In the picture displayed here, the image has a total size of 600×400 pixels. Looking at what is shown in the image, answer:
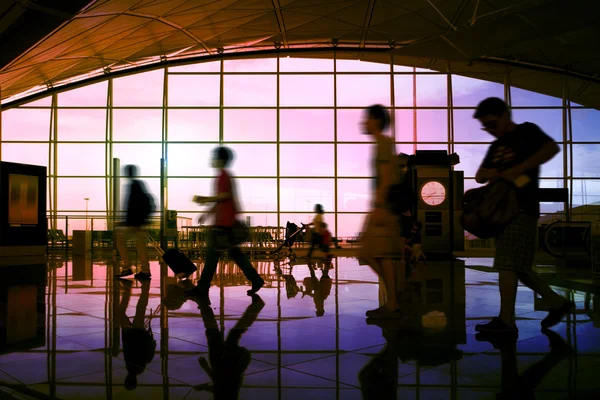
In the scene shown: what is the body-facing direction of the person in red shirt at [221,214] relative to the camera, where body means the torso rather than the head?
to the viewer's left

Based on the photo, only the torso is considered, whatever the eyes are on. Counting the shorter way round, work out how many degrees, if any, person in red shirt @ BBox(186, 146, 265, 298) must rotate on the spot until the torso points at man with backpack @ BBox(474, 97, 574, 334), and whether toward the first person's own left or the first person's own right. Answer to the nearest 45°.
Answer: approximately 135° to the first person's own left

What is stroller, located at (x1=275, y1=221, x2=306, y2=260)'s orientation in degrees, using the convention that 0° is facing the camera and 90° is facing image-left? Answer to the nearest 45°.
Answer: approximately 90°

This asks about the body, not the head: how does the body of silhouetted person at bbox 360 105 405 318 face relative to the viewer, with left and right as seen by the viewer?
facing to the left of the viewer

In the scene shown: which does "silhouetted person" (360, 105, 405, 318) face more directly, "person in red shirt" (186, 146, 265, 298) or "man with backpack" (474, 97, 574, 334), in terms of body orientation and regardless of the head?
the person in red shirt
